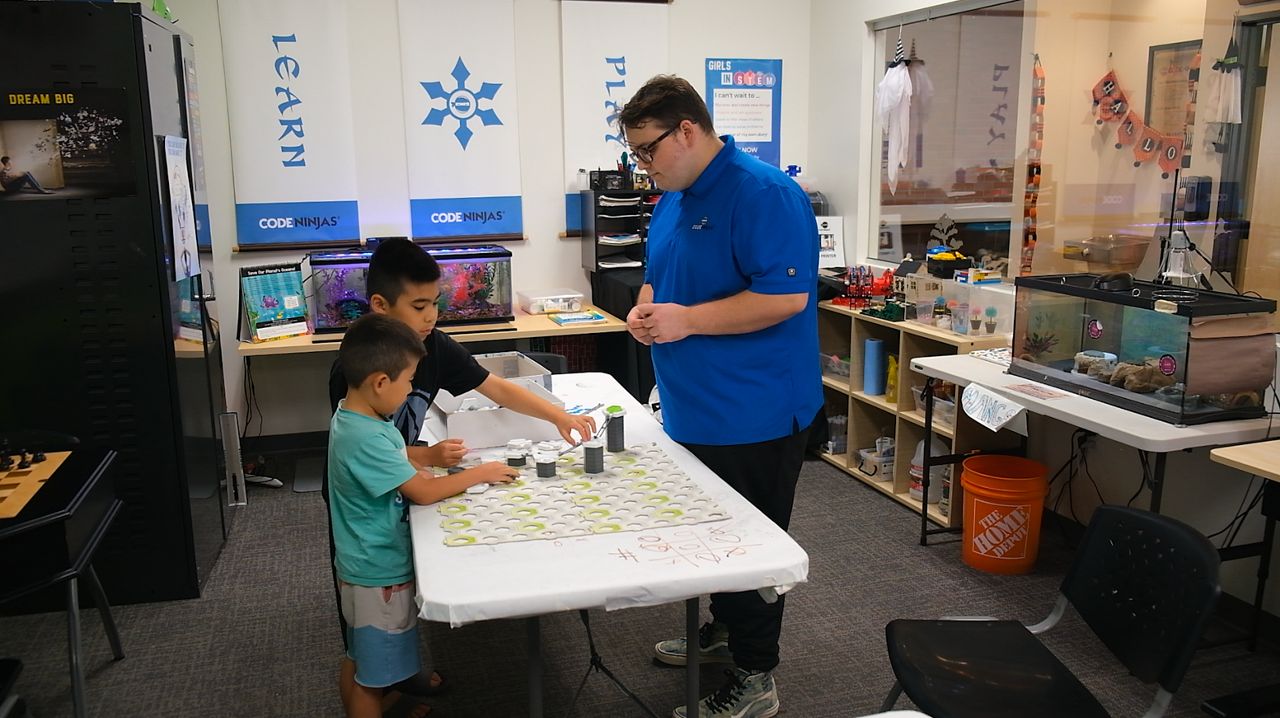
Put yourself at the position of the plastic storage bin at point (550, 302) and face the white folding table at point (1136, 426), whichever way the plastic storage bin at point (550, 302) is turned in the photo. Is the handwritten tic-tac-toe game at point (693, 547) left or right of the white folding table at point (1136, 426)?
right

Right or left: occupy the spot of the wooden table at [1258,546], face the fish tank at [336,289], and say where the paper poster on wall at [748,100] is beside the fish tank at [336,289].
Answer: right

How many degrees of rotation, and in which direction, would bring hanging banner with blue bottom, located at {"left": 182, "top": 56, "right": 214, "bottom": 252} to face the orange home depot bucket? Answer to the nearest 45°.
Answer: approximately 45° to its right

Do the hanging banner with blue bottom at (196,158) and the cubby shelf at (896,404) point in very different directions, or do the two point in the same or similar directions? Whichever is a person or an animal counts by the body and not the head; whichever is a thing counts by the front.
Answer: very different directions

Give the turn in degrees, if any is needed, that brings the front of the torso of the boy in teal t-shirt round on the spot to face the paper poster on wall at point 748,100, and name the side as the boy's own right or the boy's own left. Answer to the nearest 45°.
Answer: approximately 45° to the boy's own left

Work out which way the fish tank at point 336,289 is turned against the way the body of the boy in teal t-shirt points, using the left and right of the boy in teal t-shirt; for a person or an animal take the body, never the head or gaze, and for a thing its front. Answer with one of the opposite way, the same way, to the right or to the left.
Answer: to the right

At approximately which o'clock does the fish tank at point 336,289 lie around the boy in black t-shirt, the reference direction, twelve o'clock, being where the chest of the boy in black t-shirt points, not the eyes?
The fish tank is roughly at 7 o'clock from the boy in black t-shirt.

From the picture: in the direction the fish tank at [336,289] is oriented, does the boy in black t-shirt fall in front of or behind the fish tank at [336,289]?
in front

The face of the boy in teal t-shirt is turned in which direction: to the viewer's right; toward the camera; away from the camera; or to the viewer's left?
to the viewer's right

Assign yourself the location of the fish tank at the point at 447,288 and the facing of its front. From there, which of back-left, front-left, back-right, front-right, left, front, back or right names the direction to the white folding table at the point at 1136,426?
front-left

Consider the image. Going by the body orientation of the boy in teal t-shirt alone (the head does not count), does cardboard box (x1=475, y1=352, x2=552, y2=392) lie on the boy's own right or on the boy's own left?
on the boy's own left

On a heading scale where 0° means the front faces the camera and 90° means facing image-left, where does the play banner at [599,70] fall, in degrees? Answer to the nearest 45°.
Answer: approximately 0°
